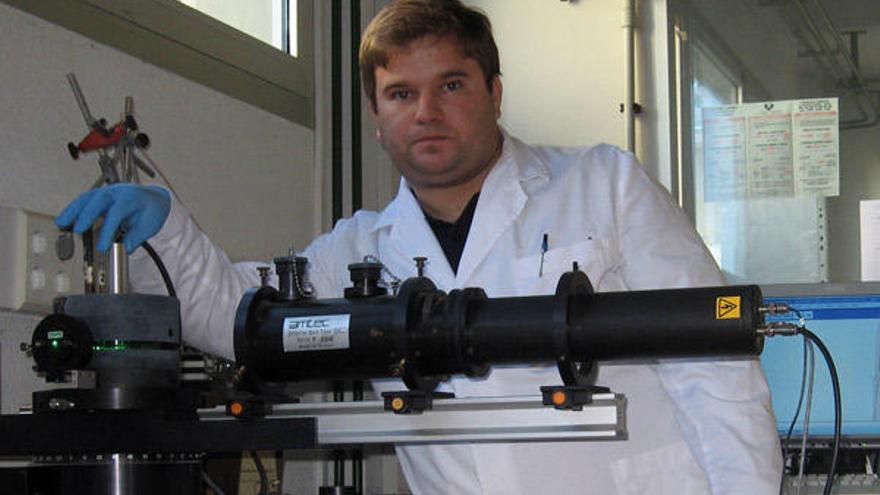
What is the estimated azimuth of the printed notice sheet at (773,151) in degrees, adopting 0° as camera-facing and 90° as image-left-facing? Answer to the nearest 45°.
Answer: approximately 0°

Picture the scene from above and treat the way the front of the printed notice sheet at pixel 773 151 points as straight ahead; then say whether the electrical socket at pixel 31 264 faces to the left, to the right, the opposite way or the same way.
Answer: to the left

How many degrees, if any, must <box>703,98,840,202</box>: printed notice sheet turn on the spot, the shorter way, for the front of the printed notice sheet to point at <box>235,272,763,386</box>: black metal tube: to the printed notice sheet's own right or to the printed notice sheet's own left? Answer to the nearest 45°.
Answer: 0° — it already faces it

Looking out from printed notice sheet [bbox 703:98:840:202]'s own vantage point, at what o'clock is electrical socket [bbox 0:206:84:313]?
The electrical socket is roughly at 1 o'clock from the printed notice sheet.

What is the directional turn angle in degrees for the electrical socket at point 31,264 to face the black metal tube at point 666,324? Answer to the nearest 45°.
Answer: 0° — it already faces it

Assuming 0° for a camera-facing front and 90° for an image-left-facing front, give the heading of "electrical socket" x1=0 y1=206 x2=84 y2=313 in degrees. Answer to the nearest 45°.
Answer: approximately 315°

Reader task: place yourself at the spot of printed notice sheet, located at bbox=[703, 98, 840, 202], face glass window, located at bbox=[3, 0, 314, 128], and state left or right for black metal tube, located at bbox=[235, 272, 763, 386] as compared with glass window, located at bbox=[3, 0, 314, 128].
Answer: left

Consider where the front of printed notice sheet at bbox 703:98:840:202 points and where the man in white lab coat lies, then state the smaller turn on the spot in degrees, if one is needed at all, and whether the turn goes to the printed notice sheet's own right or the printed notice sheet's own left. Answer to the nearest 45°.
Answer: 0° — it already faces them

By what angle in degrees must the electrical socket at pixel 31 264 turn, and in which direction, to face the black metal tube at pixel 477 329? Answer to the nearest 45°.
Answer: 0° — it already faces it
